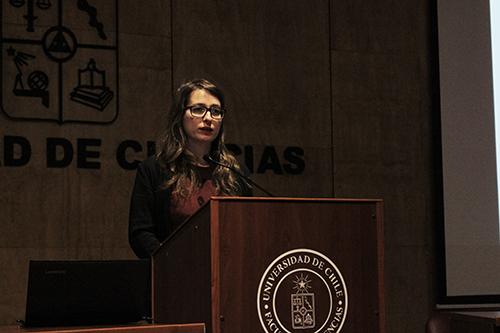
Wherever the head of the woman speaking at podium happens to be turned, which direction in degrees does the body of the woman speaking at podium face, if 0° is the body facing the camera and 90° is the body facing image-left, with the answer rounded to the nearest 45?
approximately 315°

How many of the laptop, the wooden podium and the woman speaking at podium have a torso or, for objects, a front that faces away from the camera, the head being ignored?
1

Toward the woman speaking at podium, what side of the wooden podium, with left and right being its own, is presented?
back

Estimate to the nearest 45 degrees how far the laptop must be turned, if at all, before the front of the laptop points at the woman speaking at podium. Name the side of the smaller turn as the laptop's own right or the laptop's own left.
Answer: approximately 45° to the laptop's own right

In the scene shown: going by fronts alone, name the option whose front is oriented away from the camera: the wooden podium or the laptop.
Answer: the laptop

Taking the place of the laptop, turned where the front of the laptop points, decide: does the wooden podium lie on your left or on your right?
on your right

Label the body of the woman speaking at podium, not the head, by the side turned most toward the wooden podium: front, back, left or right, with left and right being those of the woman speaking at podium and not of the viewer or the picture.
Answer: front

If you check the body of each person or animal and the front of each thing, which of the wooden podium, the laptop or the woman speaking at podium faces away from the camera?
the laptop

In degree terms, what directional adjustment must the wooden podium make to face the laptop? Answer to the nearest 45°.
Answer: approximately 135° to its right

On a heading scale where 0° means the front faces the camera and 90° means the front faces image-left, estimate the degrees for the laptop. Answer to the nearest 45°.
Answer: approximately 180°
